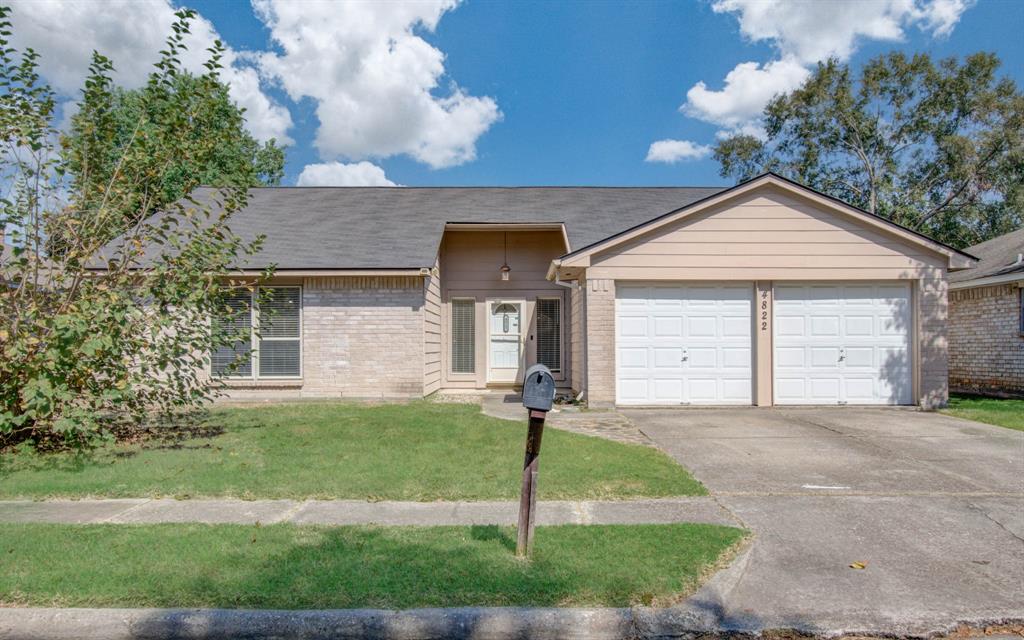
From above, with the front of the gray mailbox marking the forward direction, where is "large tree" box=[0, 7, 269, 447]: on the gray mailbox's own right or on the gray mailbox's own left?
on the gray mailbox's own right

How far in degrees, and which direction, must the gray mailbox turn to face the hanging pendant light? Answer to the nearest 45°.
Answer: approximately 180°

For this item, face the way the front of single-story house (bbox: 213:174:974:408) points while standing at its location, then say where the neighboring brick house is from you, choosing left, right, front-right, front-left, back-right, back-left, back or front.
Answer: back-left

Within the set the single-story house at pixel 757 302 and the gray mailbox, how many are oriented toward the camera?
2

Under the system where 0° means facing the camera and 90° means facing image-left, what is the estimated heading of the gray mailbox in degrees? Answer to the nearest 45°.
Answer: approximately 0°

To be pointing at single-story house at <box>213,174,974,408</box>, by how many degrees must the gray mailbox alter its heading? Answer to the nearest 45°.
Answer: approximately 135° to its left

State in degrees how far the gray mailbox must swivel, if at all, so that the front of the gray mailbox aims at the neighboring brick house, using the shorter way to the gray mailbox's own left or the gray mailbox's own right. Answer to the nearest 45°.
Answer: approximately 135° to the gray mailbox's own left

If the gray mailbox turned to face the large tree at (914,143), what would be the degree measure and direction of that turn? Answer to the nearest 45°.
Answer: approximately 135° to its left

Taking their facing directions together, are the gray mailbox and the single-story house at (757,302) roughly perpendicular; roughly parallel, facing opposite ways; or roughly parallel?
roughly parallel

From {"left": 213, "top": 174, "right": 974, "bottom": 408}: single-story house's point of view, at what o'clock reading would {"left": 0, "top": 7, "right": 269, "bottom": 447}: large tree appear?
The large tree is roughly at 2 o'clock from the single-story house.

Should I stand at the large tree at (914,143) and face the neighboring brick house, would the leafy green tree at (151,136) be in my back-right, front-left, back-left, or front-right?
front-right

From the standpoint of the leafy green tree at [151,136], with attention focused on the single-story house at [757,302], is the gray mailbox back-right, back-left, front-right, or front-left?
front-right

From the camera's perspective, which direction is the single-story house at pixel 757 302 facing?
toward the camera

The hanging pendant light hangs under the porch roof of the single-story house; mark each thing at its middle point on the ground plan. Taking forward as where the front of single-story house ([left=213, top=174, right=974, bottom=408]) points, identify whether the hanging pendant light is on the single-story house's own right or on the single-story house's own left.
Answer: on the single-story house's own right
